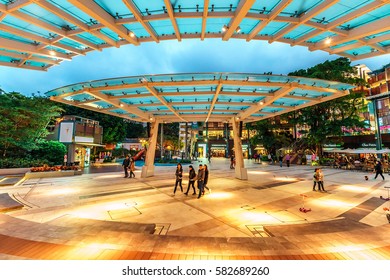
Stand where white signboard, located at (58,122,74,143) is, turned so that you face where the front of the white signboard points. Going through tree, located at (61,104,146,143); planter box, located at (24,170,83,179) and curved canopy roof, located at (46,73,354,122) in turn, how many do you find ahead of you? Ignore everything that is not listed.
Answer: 2

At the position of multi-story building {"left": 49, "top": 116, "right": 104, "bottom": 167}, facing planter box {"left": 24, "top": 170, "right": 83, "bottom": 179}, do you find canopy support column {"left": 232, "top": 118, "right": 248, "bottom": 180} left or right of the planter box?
left

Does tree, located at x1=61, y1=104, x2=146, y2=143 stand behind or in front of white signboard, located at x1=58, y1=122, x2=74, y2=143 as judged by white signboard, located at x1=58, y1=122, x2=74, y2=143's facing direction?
behind

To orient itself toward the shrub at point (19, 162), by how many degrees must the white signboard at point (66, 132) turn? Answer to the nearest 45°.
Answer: approximately 45° to its right

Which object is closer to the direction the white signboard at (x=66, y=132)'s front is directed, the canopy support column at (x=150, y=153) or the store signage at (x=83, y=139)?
the canopy support column

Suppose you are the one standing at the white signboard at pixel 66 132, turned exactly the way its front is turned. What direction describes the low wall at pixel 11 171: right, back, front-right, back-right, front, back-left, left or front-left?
front-right

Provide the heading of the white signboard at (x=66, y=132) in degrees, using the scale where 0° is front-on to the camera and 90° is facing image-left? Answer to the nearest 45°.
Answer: approximately 0°

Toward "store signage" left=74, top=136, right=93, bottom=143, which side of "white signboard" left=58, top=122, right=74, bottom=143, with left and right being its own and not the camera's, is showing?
left

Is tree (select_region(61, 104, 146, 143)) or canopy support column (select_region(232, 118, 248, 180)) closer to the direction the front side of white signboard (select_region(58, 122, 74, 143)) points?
the canopy support column

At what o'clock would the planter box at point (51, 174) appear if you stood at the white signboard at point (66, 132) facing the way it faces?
The planter box is roughly at 12 o'clock from the white signboard.

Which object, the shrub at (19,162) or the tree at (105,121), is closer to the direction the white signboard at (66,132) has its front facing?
the shrub
